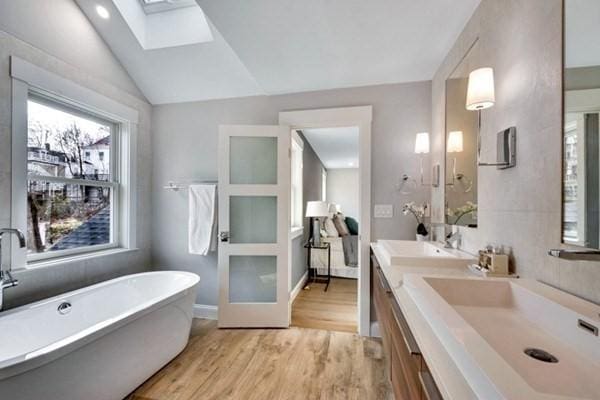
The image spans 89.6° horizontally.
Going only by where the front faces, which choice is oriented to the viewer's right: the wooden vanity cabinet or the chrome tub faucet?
the chrome tub faucet

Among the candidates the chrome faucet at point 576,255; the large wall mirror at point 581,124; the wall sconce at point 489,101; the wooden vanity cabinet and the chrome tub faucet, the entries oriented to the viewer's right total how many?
1

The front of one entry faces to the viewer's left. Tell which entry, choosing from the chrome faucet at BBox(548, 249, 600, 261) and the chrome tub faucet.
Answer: the chrome faucet

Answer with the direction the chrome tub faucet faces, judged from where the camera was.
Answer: facing to the right of the viewer

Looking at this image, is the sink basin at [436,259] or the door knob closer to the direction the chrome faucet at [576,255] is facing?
the door knob

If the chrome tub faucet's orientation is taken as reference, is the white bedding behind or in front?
in front

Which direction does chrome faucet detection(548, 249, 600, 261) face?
to the viewer's left

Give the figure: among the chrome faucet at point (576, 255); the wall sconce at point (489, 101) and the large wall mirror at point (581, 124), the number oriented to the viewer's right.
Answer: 0

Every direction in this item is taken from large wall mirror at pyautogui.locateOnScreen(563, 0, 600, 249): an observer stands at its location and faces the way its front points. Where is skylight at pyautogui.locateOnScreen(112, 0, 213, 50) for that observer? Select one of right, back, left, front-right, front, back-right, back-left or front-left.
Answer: front-right

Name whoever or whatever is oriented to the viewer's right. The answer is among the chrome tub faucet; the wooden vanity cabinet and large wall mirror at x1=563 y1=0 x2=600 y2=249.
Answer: the chrome tub faucet

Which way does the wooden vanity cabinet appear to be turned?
to the viewer's left
